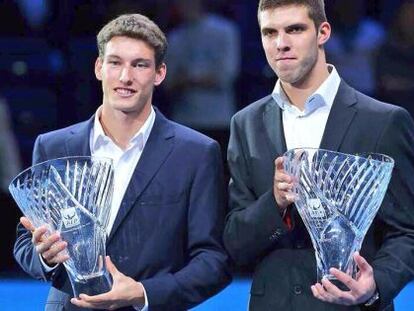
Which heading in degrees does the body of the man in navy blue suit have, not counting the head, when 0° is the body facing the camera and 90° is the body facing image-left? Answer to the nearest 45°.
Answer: approximately 0°

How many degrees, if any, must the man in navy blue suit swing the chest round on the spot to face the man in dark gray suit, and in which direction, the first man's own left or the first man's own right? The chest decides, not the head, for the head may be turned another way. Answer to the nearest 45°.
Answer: approximately 90° to the first man's own left

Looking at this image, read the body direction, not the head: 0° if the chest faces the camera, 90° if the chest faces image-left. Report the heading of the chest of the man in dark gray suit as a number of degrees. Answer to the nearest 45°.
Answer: approximately 45°

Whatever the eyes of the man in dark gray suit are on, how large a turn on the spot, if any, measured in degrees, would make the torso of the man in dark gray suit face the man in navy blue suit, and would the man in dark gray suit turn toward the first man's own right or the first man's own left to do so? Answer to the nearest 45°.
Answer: approximately 45° to the first man's own right

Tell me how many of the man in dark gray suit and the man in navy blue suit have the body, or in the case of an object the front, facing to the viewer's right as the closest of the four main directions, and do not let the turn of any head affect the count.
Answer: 0
